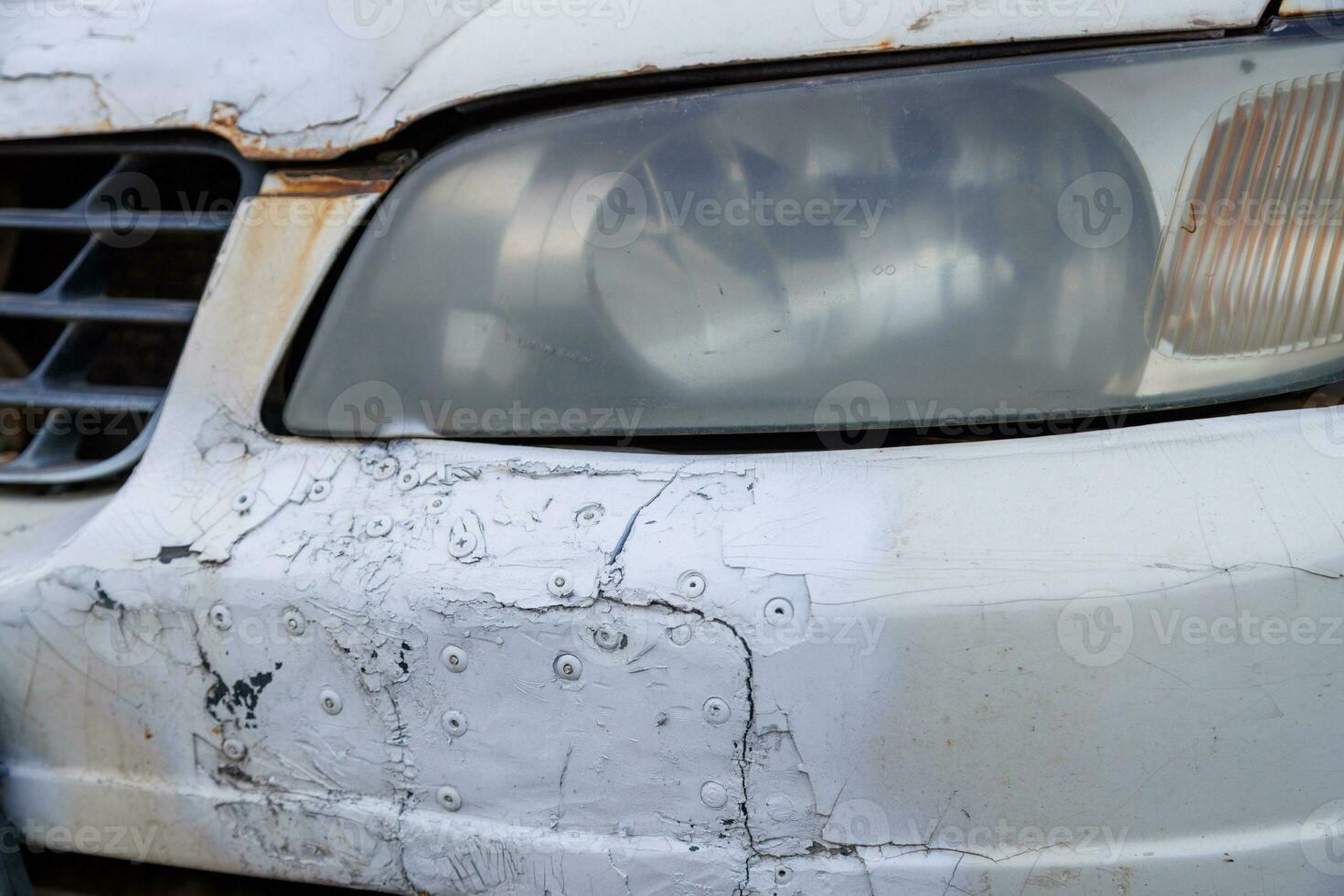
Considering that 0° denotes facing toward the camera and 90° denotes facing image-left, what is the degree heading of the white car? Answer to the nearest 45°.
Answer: approximately 45°
